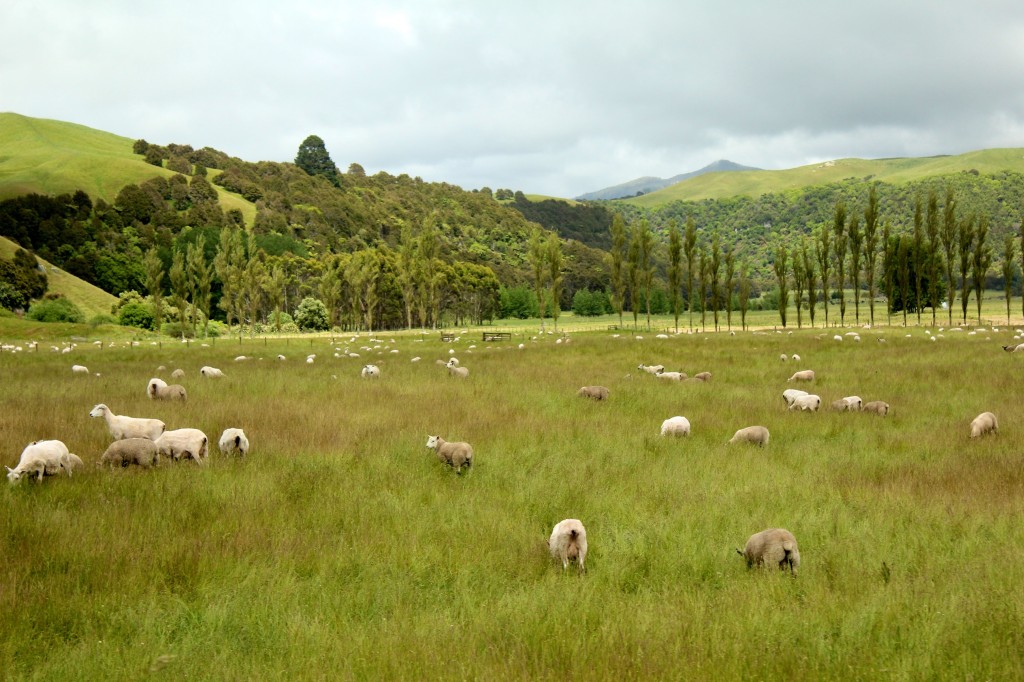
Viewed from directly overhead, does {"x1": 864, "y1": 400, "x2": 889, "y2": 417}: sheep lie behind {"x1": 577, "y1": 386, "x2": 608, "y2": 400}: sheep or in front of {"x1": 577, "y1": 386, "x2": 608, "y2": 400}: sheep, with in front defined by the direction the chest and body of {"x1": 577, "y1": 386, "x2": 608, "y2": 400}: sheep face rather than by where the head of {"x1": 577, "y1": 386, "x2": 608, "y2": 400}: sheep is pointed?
behind

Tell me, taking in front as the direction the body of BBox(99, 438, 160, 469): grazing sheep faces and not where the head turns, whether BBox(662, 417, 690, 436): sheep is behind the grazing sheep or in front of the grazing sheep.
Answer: behind

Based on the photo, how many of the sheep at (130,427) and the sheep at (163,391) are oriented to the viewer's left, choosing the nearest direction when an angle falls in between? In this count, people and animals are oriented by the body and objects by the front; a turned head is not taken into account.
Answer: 2

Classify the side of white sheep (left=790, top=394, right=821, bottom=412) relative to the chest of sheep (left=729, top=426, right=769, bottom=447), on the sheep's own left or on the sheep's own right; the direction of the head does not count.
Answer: on the sheep's own right

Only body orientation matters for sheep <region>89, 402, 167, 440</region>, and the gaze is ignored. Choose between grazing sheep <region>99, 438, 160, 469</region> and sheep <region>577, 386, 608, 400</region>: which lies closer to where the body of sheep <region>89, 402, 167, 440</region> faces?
the grazing sheep

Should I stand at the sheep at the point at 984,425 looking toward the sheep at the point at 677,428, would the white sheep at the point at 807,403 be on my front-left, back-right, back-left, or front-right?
front-right

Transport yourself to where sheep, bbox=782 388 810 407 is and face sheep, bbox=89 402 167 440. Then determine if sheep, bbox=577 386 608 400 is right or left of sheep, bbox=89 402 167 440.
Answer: right

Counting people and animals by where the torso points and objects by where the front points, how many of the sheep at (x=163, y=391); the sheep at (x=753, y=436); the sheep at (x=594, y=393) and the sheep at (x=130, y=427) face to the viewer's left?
4

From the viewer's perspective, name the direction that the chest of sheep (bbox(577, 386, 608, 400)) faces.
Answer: to the viewer's left

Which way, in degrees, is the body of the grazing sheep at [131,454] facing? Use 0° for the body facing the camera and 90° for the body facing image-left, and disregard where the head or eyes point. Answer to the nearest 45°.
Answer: approximately 90°

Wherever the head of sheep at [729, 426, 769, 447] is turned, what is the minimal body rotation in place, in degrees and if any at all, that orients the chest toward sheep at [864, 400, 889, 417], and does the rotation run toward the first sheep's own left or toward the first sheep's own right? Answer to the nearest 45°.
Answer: approximately 135° to the first sheep's own right

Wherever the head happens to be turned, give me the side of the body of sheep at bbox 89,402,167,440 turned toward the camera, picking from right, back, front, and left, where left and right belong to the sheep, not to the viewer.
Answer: left

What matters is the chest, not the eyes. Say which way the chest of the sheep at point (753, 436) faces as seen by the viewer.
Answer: to the viewer's left
